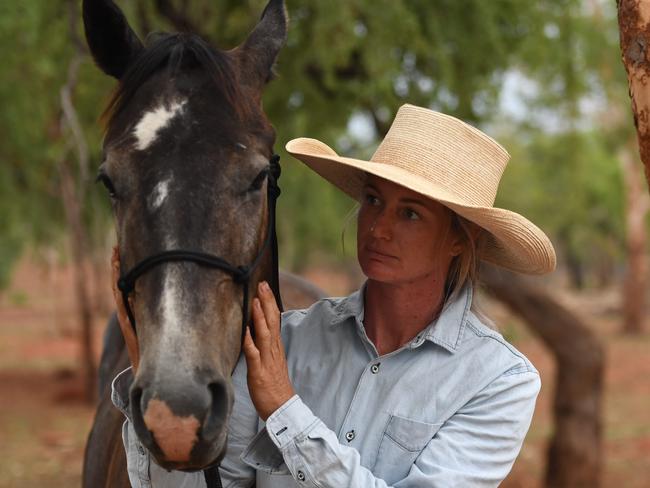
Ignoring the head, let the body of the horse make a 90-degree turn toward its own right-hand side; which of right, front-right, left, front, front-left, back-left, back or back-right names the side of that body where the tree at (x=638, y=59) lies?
back

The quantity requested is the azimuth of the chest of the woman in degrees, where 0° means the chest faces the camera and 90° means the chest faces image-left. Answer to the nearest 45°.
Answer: approximately 45°

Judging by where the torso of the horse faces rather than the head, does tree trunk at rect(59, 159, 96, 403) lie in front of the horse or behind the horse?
behind

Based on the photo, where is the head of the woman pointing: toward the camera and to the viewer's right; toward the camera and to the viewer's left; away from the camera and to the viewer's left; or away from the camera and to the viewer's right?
toward the camera and to the viewer's left

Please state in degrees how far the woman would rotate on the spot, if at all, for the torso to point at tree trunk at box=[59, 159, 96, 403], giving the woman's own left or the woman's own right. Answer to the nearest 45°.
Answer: approximately 135° to the woman's own right

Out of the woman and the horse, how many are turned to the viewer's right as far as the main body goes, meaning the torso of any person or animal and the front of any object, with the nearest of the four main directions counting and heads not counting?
0

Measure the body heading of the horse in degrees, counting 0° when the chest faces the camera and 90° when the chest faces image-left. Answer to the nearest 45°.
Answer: approximately 0°
